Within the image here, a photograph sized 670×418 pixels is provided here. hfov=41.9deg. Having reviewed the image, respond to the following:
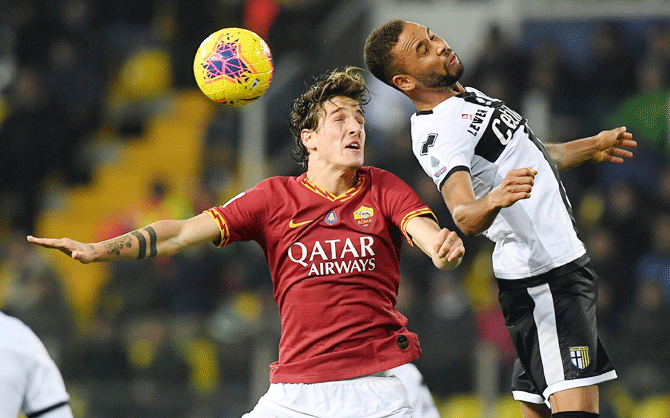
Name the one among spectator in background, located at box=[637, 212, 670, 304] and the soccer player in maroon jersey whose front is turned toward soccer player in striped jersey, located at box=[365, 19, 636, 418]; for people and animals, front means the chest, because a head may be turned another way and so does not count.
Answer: the spectator in background

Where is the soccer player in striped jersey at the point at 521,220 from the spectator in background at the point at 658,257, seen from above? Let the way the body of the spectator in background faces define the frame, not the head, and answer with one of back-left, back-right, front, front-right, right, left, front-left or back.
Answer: front

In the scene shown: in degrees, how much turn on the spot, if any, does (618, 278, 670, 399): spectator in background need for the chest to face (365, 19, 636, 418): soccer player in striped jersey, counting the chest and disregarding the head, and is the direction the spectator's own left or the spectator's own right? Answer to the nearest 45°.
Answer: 0° — they already face them

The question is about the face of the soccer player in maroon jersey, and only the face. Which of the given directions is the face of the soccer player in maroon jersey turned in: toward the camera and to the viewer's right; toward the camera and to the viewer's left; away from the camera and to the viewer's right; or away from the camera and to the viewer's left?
toward the camera and to the viewer's right

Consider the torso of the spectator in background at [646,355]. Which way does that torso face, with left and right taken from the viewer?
facing the viewer

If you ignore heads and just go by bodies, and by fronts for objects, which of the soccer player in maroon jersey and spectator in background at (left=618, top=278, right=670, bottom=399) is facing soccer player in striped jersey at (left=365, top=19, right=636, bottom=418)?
the spectator in background

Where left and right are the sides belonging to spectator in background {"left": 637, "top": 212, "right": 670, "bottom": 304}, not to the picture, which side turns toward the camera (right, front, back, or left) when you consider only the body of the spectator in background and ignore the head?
front

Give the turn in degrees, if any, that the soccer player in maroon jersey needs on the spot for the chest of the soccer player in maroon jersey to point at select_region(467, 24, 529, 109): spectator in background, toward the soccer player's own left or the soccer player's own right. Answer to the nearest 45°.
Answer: approximately 135° to the soccer player's own left

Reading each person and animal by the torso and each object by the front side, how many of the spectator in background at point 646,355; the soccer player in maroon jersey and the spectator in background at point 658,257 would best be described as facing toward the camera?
3

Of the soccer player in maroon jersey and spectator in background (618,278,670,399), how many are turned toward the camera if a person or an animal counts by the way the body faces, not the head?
2

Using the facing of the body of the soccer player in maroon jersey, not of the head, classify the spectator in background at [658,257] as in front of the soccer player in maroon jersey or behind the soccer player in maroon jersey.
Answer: behind
